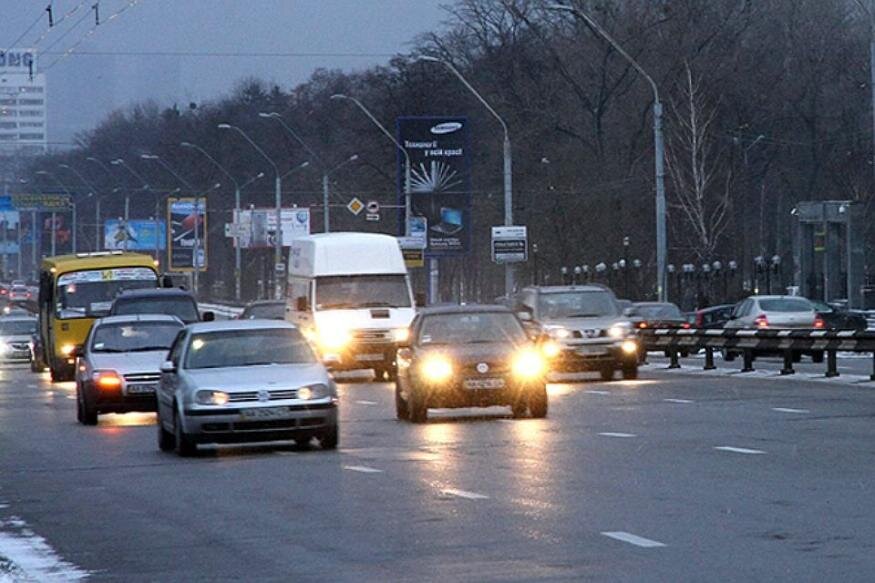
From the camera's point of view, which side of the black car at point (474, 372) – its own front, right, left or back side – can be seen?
front

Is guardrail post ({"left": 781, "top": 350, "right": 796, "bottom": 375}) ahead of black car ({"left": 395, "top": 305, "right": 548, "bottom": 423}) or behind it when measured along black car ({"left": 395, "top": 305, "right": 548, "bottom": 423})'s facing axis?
behind

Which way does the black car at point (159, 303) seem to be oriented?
toward the camera

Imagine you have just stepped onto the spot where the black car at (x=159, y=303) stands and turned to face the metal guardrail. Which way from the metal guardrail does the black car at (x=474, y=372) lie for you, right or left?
right

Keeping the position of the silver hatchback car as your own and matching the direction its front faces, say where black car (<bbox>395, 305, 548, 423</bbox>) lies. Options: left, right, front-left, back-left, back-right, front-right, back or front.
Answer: back-left

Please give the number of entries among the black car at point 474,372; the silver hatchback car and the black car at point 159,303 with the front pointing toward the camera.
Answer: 3

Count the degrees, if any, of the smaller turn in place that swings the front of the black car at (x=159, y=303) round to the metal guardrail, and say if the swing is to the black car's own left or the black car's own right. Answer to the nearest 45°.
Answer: approximately 45° to the black car's own left

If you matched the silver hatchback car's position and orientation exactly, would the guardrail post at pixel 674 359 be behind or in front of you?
behind

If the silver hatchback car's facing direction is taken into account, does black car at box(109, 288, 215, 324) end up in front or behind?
behind

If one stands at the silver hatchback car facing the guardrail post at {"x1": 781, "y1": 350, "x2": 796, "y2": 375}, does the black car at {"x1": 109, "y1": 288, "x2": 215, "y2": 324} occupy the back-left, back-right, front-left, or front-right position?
front-left
